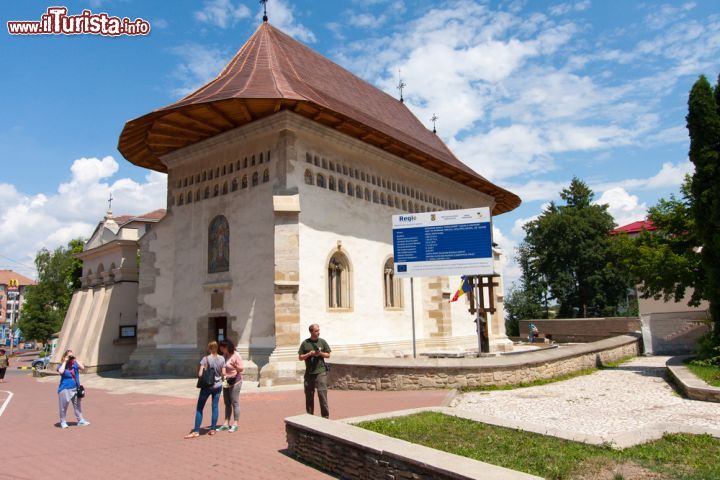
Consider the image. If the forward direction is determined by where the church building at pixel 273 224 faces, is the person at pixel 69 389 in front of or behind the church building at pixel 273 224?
in front

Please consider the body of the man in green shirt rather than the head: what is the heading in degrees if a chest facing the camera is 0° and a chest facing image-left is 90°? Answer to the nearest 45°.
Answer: approximately 0°

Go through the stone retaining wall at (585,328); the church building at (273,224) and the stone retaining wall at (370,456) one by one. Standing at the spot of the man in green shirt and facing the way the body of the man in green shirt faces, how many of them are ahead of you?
1

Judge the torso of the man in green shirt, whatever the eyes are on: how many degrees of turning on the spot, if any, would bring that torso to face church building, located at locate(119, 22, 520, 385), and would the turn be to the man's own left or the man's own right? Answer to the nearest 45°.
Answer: approximately 180°

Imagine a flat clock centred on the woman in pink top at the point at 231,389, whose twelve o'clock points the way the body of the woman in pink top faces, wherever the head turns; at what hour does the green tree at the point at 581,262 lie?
The green tree is roughly at 6 o'clock from the woman in pink top.

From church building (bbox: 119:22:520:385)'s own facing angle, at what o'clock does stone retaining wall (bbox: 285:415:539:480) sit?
The stone retaining wall is roughly at 10 o'clock from the church building.

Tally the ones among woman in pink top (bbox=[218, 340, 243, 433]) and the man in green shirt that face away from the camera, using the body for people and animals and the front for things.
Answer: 0

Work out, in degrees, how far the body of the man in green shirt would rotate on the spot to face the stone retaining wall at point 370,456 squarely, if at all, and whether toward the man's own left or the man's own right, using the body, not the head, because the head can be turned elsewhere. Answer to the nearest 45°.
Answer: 0° — they already face it

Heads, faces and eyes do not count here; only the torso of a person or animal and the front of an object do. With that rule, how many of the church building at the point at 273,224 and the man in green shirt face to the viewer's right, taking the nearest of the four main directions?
0
